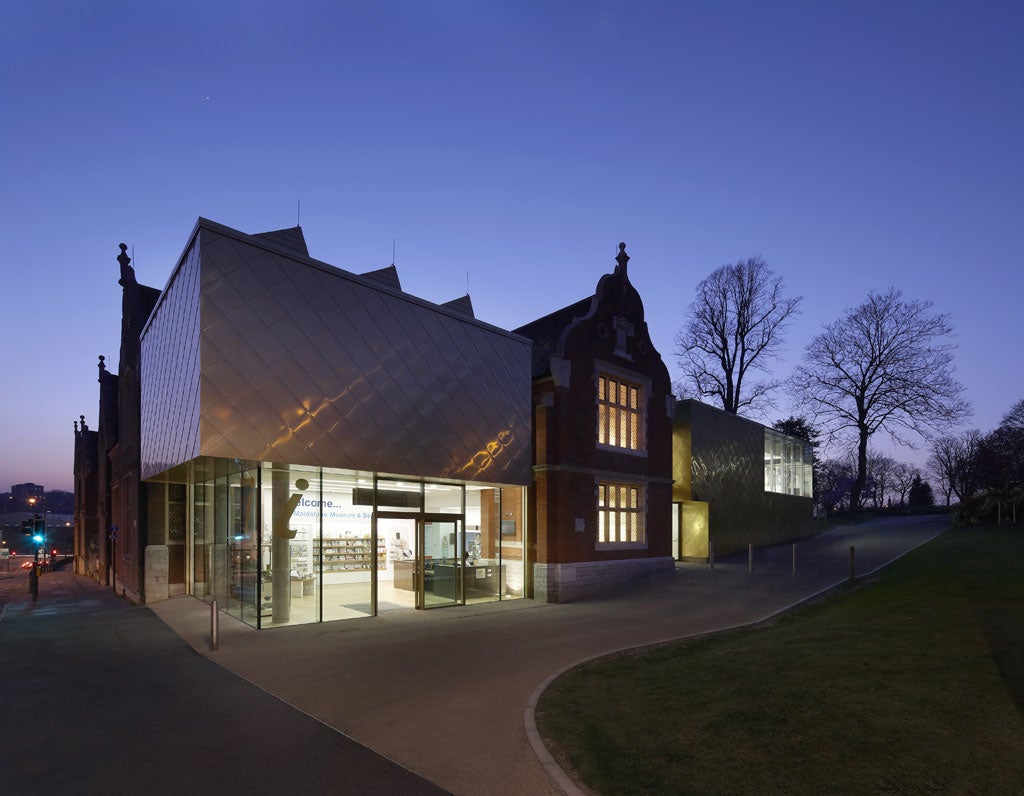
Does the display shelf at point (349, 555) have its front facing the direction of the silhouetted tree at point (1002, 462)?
no

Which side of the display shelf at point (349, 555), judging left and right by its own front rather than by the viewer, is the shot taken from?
front

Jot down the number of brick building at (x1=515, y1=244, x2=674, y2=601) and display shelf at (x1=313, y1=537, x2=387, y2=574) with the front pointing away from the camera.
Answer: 0

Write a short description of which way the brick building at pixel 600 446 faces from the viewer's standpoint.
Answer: facing the viewer and to the right of the viewer

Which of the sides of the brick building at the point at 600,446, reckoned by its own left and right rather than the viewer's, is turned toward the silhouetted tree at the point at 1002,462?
left

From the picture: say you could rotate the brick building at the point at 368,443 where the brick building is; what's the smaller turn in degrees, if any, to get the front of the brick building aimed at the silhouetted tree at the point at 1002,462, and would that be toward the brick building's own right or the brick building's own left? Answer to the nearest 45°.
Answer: approximately 90° to the brick building's own left

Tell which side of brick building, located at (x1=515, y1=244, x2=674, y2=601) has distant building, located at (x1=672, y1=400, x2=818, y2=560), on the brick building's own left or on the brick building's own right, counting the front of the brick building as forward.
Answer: on the brick building's own left
